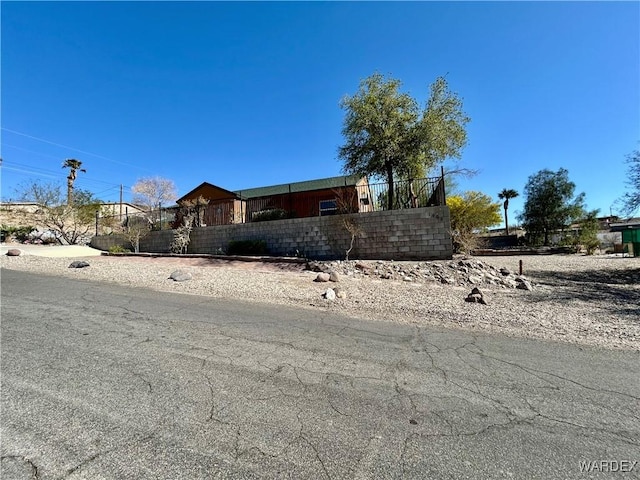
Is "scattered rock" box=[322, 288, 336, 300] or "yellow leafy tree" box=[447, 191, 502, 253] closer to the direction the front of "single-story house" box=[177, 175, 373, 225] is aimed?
the scattered rock

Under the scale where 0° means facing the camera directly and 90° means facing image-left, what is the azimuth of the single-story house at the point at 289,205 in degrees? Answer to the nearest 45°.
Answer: approximately 0°

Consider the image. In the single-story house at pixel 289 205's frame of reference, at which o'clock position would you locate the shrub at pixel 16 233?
The shrub is roughly at 4 o'clock from the single-story house.

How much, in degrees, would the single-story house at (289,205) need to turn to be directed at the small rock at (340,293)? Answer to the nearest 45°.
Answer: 0° — it already faces it

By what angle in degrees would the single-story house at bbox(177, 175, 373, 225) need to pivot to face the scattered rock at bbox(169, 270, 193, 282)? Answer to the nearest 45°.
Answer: approximately 45° to its right

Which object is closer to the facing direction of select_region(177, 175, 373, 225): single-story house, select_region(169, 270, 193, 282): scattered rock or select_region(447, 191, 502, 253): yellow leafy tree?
the scattered rock

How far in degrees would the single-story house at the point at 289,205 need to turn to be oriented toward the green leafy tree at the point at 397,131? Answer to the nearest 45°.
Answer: approximately 45° to its left

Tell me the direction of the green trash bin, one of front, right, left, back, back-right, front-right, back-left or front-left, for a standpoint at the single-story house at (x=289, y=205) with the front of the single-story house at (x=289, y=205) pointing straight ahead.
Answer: left
